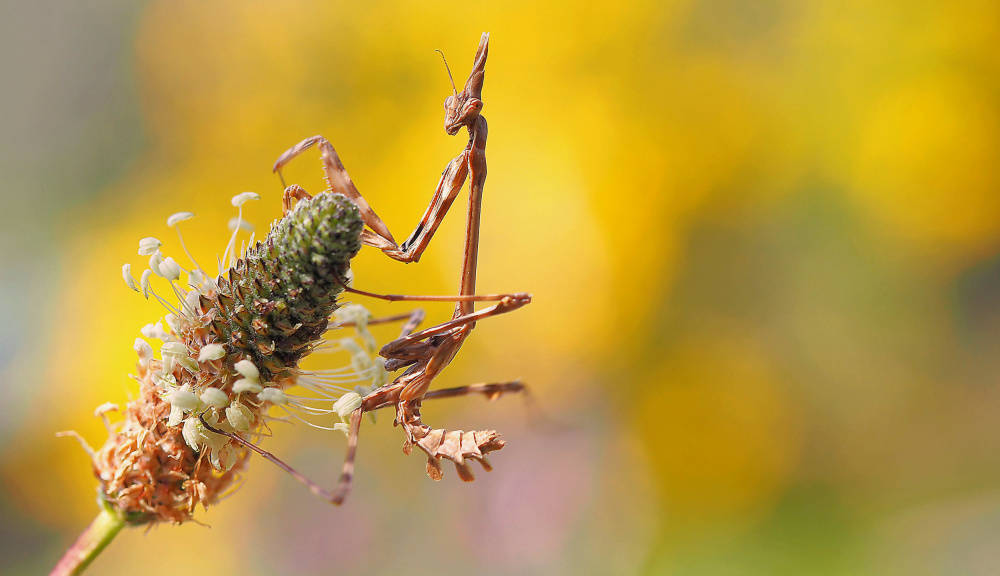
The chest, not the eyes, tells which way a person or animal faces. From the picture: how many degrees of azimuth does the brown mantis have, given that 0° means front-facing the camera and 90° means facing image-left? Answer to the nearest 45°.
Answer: approximately 90°
